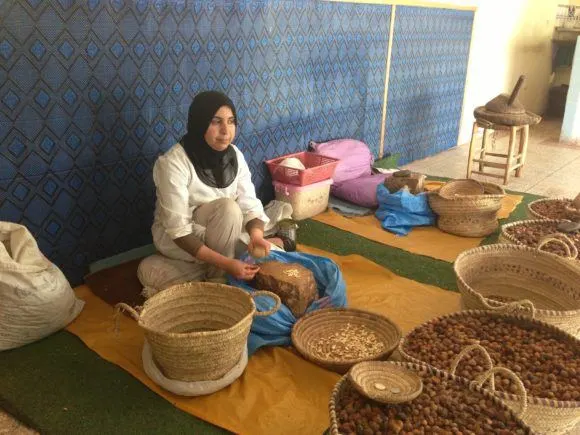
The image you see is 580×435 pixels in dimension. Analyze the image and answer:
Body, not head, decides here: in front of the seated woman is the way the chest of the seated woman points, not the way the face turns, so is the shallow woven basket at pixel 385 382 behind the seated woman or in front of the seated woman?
in front

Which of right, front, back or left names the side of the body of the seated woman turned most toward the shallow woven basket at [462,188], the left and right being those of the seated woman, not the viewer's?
left

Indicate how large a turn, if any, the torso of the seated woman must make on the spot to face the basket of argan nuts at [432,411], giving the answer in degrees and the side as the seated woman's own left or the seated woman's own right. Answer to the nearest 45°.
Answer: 0° — they already face it

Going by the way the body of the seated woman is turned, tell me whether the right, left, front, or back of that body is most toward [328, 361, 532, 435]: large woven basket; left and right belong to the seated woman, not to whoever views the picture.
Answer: front

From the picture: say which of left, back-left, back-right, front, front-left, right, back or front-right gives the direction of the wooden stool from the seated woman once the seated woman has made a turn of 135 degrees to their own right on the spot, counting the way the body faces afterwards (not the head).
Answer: back-right

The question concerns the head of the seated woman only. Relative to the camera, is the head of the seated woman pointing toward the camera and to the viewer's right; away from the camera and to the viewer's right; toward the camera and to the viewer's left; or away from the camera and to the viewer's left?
toward the camera and to the viewer's right

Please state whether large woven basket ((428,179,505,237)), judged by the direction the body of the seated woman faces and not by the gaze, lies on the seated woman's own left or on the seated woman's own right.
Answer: on the seated woman's own left

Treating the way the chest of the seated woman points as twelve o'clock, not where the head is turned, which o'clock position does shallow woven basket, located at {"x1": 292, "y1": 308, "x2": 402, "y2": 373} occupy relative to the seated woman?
The shallow woven basket is roughly at 12 o'clock from the seated woman.

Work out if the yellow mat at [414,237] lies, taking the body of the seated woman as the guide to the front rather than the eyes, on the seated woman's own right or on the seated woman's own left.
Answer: on the seated woman's own left

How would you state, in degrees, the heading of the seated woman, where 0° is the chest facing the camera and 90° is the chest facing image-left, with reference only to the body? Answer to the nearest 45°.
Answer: approximately 315°

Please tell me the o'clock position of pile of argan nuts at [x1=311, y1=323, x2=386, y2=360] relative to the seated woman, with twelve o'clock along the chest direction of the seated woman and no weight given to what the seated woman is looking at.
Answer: The pile of argan nuts is roughly at 12 o'clock from the seated woman.

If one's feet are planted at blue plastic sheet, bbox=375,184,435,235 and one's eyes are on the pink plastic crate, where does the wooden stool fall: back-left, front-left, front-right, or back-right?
back-right
